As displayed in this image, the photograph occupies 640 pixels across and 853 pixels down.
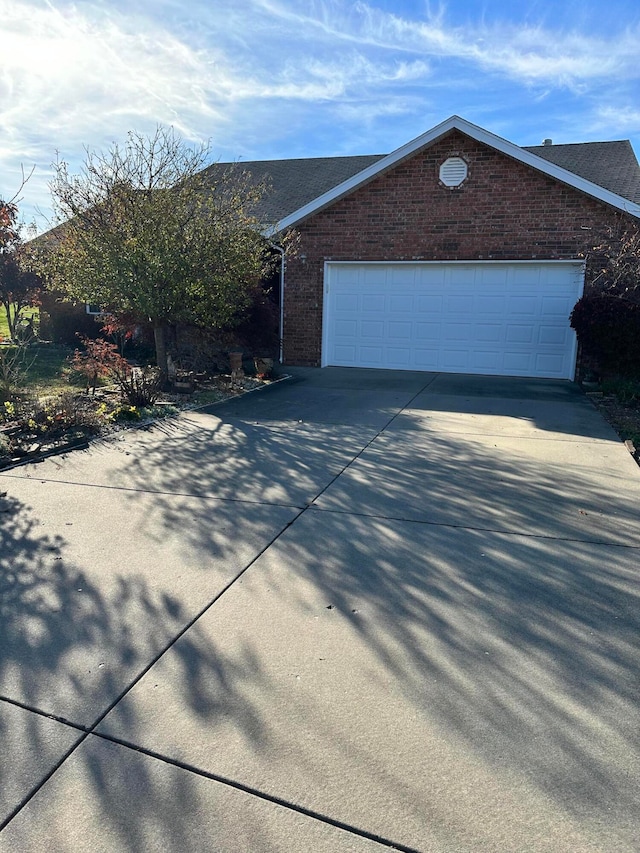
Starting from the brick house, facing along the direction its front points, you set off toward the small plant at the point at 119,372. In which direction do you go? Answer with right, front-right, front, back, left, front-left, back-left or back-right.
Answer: front-right

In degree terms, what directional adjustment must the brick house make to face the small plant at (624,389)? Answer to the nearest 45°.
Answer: approximately 45° to its left

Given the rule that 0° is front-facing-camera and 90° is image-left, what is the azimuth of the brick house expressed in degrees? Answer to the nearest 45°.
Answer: approximately 0°
